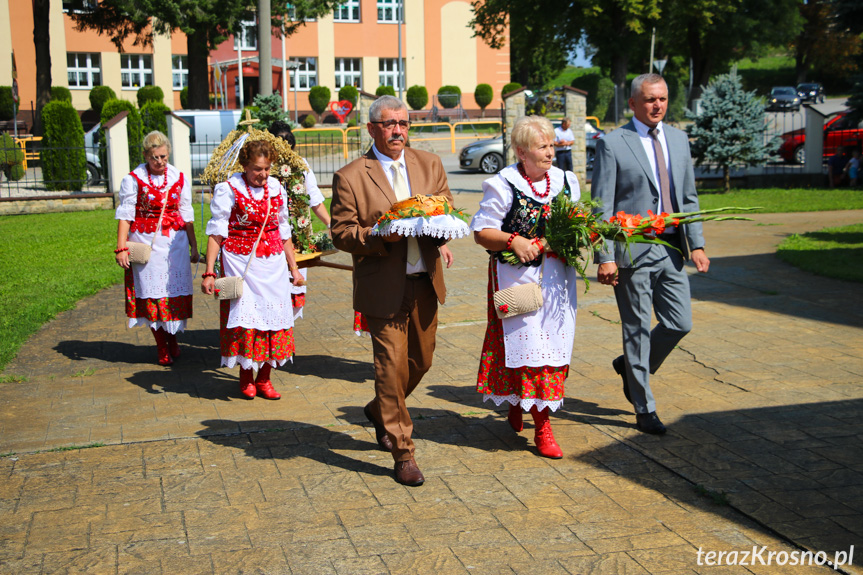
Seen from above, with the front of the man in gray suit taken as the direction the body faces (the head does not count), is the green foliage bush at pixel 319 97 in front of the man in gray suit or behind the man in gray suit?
behind

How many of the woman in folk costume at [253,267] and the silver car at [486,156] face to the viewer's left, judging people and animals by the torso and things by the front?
1

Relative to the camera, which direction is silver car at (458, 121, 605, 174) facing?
to the viewer's left

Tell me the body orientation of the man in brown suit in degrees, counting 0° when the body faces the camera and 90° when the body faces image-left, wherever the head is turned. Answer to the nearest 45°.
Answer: approximately 315°

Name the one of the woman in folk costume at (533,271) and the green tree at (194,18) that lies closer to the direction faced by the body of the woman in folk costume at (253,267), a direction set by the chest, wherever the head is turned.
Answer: the woman in folk costume

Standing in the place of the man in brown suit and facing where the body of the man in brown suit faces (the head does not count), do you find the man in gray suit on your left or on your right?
on your left

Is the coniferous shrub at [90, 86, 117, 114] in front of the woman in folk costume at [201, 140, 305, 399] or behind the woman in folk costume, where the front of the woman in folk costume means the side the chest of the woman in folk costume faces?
behind

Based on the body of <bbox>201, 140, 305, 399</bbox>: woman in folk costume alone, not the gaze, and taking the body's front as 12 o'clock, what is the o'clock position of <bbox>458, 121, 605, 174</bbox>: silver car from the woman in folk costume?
The silver car is roughly at 8 o'clock from the woman in folk costume.
